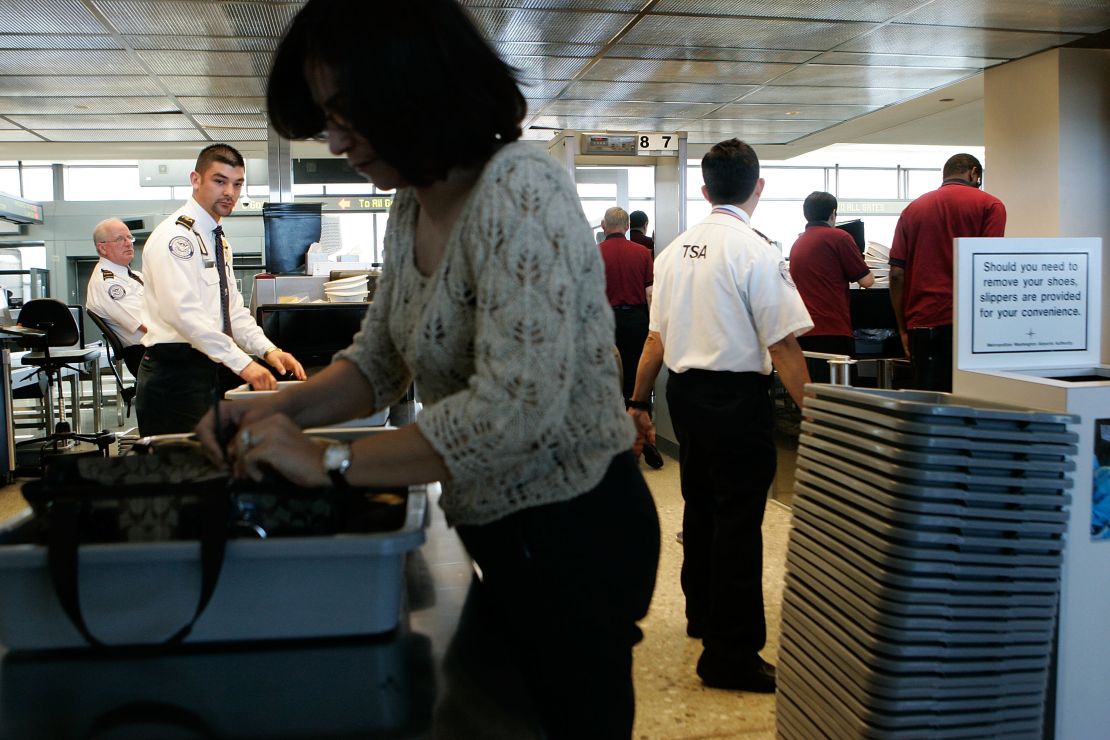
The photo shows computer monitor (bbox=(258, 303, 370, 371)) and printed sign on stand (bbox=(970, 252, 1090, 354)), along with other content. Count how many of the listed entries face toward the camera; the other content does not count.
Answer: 2

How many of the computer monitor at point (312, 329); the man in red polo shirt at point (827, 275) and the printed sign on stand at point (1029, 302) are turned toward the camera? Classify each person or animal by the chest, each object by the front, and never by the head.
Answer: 2

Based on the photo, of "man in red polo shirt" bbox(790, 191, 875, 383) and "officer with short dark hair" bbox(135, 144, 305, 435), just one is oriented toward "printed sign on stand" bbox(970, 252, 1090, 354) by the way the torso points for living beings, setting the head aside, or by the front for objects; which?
the officer with short dark hair

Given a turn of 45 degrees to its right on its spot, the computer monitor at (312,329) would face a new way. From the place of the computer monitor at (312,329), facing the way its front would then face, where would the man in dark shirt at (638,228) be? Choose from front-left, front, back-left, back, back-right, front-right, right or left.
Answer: back

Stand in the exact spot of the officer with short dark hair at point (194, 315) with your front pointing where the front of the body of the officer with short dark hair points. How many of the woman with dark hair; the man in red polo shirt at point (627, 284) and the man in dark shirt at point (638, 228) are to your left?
2

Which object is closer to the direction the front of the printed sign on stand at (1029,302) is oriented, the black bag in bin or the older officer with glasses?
the black bag in bin

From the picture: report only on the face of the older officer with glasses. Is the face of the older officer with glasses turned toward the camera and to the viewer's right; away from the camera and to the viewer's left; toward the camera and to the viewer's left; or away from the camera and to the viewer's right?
toward the camera and to the viewer's right

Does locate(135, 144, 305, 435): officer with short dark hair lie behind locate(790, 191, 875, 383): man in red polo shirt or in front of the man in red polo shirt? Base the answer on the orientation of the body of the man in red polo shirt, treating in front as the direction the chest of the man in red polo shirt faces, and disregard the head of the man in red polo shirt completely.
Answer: behind

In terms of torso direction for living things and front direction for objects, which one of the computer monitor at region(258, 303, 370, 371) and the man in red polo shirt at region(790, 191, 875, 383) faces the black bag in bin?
the computer monitor

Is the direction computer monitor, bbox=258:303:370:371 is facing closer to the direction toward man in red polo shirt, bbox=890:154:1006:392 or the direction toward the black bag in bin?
the black bag in bin

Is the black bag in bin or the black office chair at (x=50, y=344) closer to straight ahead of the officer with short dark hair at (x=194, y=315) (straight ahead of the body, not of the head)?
the black bag in bin

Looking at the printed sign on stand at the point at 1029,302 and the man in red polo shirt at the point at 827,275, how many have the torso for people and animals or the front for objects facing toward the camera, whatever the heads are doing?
1

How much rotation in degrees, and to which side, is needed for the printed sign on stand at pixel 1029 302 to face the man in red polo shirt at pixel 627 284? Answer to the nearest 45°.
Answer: approximately 135° to its right

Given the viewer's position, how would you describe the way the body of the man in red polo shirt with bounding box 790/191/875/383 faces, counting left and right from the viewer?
facing away from the viewer and to the right of the viewer
